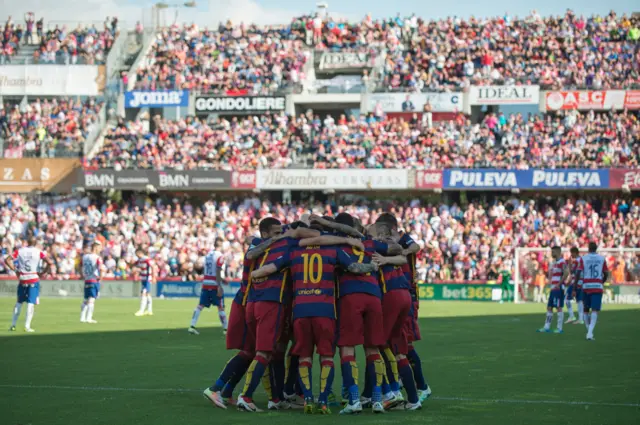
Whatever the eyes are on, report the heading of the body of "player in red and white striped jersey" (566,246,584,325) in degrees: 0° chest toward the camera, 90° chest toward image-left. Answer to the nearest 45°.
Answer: approximately 90°

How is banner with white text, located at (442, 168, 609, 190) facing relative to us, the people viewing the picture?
facing the viewer

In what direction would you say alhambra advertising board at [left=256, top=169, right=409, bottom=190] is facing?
toward the camera

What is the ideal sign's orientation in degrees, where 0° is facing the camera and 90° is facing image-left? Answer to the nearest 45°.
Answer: approximately 0°

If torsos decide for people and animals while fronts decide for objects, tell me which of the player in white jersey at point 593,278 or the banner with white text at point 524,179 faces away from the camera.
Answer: the player in white jersey

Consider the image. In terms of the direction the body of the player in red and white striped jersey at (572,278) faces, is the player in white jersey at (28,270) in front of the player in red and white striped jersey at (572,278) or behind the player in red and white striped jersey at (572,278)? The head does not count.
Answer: in front

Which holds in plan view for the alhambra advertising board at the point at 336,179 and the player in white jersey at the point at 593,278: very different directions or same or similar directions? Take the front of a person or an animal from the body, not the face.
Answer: very different directions

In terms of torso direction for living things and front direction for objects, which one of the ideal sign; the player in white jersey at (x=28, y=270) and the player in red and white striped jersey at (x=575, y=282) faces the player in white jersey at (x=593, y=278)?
the ideal sign

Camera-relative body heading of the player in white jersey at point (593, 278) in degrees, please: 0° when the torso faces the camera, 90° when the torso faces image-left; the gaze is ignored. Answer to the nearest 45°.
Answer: approximately 180°

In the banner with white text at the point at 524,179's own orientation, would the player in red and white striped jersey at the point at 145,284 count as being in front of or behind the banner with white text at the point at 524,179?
in front

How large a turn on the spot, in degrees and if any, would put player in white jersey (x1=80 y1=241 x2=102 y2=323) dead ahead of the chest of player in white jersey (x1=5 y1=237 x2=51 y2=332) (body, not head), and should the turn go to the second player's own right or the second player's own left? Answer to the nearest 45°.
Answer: approximately 45° to the second player's own right

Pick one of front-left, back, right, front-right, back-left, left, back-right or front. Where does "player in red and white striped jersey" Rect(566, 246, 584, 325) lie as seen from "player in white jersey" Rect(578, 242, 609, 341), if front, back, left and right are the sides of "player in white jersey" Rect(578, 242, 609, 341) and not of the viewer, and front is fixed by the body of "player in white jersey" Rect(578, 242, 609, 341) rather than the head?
front

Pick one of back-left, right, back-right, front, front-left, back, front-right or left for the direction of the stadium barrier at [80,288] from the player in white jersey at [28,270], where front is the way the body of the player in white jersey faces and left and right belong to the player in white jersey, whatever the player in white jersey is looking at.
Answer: front

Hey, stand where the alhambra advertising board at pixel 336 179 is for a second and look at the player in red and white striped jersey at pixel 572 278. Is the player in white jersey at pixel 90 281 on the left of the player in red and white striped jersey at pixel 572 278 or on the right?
right

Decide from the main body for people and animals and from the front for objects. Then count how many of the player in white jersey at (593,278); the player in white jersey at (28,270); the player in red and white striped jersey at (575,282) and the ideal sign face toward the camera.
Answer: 1

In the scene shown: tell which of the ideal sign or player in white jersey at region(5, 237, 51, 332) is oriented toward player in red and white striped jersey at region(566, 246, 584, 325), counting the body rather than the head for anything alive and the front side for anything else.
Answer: the ideal sign
